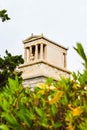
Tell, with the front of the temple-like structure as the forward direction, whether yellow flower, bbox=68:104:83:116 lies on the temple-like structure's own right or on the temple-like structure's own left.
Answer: on the temple-like structure's own left

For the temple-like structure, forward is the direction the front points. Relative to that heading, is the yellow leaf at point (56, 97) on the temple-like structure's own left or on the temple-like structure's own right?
on the temple-like structure's own left

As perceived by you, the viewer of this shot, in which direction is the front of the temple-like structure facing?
facing the viewer and to the left of the viewer

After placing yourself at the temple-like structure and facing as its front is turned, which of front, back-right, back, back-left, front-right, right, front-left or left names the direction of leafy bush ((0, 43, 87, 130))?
front-left

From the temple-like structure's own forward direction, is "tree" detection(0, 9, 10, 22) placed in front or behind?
in front
